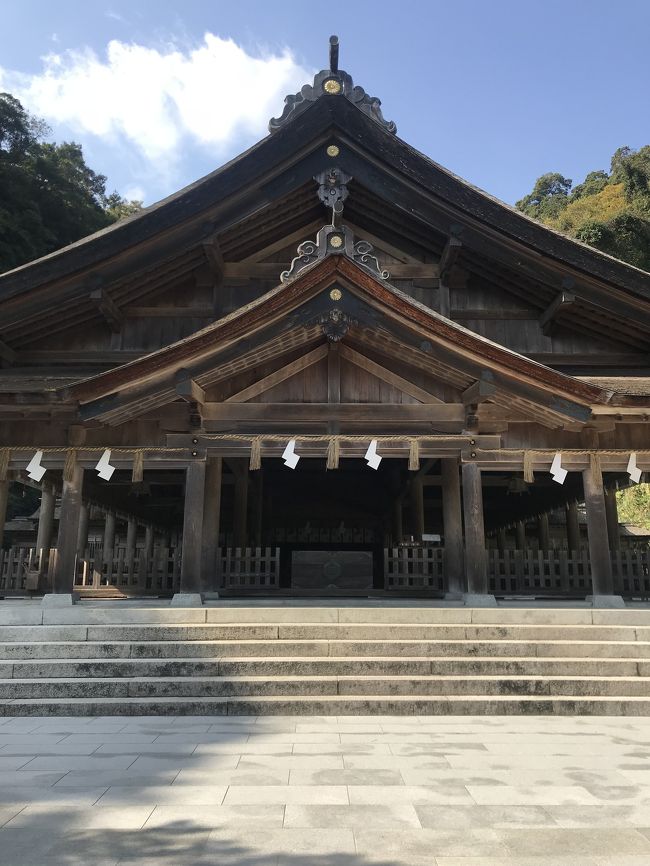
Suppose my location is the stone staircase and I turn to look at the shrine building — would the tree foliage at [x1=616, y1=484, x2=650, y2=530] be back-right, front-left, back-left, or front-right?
front-right

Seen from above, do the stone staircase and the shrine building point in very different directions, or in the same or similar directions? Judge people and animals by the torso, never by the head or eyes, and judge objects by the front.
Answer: same or similar directions

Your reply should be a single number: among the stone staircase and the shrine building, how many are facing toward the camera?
2

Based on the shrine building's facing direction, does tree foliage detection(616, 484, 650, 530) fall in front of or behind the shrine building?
behind

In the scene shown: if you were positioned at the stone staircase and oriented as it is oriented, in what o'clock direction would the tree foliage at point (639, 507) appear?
The tree foliage is roughly at 7 o'clock from the stone staircase.

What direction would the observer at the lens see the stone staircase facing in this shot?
facing the viewer

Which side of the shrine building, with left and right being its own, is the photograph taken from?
front
